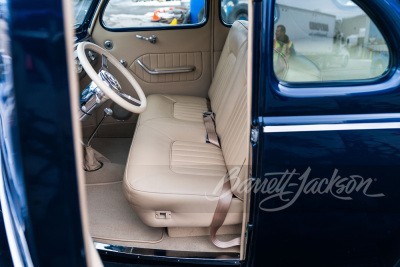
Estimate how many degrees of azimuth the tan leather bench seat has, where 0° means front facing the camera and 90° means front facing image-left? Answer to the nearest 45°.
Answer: approximately 90°

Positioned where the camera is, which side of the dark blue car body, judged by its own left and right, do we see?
left
